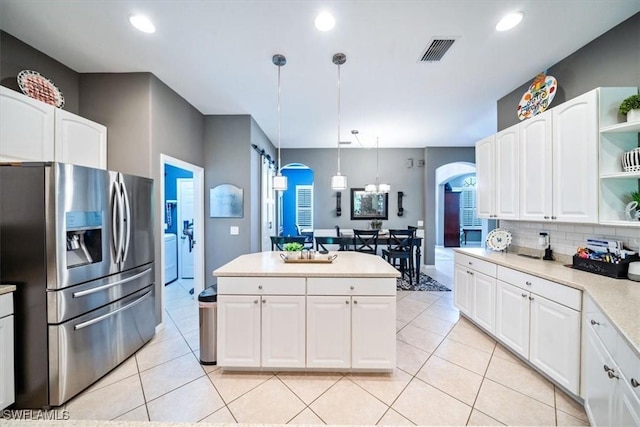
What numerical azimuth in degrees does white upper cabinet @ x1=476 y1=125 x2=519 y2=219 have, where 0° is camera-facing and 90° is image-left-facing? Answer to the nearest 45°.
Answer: approximately 45°

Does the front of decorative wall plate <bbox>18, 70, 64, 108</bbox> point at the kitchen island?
yes

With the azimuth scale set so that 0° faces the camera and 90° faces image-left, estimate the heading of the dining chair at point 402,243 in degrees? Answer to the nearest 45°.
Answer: approximately 135°

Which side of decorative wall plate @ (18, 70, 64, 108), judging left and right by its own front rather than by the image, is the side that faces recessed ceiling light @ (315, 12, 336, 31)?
front

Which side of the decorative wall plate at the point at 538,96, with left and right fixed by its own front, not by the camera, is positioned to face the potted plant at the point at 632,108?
left

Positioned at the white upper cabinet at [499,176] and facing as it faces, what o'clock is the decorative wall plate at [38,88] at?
The decorative wall plate is roughly at 12 o'clock from the white upper cabinet.

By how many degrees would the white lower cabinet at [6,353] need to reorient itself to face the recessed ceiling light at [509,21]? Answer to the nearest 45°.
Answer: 0° — it already faces it

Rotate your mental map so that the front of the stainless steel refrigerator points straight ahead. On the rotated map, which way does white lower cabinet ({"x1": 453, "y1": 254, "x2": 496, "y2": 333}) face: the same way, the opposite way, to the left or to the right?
the opposite way

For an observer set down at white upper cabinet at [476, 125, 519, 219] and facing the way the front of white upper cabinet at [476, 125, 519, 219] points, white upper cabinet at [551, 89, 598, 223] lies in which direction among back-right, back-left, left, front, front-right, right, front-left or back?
left

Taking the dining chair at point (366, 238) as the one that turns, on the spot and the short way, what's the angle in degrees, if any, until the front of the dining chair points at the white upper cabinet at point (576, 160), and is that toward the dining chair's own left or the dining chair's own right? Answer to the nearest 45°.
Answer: approximately 135° to the dining chair's own right

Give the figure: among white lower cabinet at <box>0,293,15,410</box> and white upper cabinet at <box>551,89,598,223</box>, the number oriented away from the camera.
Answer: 0

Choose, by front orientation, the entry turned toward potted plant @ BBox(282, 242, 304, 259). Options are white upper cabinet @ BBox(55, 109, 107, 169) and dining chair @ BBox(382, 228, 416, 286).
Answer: the white upper cabinet

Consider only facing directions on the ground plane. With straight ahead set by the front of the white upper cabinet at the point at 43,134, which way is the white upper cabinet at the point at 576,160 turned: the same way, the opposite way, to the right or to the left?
the opposite way
